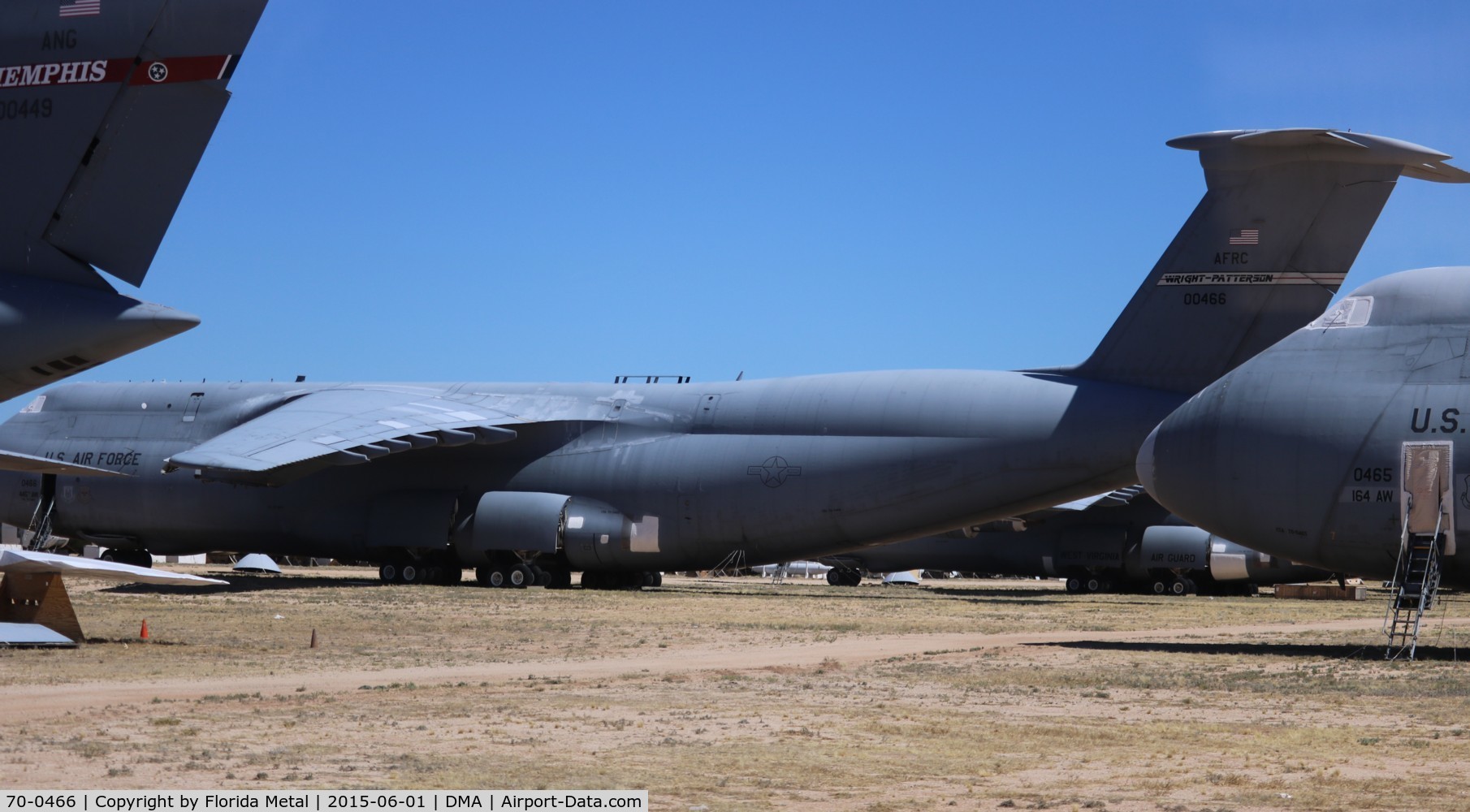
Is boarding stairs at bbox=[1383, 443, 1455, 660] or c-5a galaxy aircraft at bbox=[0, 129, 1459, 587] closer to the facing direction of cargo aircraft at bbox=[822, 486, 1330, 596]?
the c-5a galaxy aircraft

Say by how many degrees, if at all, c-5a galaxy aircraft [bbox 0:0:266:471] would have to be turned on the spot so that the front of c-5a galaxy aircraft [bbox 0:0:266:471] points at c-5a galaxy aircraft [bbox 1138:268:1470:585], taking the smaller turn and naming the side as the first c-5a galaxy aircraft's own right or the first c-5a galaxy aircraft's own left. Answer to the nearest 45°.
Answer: approximately 180°

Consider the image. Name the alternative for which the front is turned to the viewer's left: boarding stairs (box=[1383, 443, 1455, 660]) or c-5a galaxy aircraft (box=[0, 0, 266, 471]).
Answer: the c-5a galaxy aircraft

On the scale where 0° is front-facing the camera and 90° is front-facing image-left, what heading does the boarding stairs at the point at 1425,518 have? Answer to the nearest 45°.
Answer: approximately 0°

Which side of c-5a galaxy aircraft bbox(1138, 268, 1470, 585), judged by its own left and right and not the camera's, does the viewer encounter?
left

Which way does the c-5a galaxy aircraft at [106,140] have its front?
to the viewer's left

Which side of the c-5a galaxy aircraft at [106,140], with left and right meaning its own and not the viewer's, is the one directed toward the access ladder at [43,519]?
right

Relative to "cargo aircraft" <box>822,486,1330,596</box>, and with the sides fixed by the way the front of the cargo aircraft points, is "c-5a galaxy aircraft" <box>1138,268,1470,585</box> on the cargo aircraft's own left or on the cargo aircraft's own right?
on the cargo aircraft's own left

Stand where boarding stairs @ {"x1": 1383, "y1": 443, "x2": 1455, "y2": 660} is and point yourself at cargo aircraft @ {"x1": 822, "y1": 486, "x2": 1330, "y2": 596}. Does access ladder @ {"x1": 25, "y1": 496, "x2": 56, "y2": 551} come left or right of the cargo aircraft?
left

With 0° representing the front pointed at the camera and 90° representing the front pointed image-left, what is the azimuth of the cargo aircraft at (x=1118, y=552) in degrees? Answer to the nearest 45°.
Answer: approximately 90°
